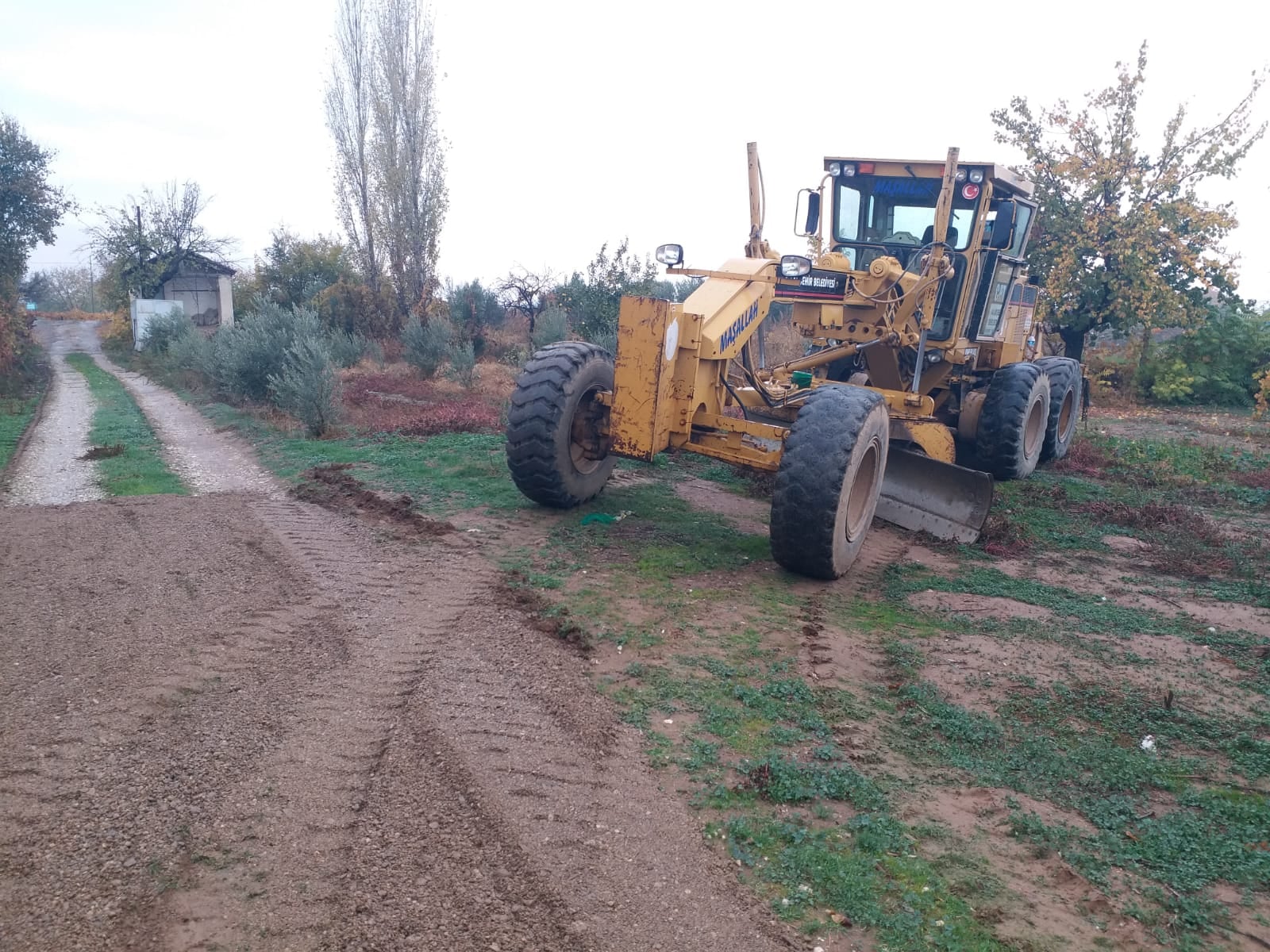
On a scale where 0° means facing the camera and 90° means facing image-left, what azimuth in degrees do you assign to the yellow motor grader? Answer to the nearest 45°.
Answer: approximately 45°

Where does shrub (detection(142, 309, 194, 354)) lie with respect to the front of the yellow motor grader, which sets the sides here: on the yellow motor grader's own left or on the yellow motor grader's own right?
on the yellow motor grader's own right

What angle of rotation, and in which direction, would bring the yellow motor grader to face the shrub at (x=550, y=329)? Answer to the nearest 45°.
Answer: approximately 90° to its right

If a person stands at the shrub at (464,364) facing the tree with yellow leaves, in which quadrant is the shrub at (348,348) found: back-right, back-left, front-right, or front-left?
back-left

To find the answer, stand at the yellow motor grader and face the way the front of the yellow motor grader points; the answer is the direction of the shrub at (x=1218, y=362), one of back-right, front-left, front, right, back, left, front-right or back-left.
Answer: back

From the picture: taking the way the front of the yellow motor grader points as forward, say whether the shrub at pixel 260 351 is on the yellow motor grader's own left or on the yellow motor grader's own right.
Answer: on the yellow motor grader's own right

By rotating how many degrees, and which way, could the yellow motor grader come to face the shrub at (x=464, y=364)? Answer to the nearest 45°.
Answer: approximately 90° to its right

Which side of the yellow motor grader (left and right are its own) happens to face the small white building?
right

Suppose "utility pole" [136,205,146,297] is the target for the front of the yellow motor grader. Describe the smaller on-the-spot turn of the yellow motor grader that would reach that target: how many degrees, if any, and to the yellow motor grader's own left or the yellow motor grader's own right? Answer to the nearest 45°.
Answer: approximately 90° to the yellow motor grader's own right

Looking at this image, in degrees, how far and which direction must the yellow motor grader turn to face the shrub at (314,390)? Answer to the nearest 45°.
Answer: approximately 90° to its right

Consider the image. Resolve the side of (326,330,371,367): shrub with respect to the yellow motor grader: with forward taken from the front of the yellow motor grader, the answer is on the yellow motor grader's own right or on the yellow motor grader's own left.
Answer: on the yellow motor grader's own right

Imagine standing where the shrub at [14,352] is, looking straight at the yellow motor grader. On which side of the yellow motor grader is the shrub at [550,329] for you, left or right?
left
